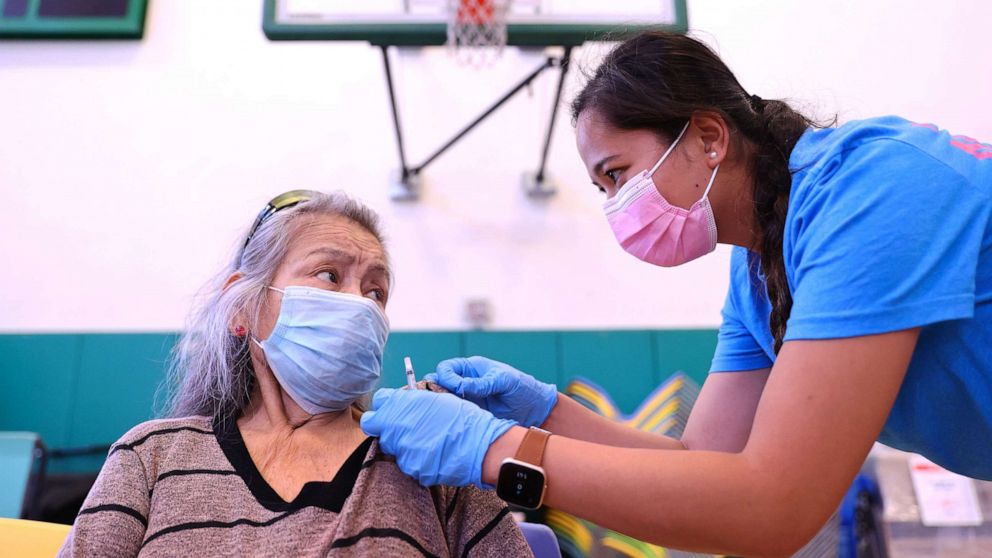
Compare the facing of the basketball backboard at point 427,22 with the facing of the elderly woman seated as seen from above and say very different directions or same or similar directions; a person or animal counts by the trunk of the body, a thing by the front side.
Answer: same or similar directions

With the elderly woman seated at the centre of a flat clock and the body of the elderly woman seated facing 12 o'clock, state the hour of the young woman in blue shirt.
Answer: The young woman in blue shirt is roughly at 10 o'clock from the elderly woman seated.

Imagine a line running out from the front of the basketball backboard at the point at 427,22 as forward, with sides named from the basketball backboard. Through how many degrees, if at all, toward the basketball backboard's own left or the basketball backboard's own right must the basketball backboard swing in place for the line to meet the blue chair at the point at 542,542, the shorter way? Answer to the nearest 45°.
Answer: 0° — it already faces it

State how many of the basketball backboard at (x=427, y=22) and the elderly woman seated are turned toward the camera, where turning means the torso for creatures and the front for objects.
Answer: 2

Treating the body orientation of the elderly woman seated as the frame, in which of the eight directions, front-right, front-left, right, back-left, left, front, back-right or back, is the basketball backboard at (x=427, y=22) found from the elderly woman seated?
back

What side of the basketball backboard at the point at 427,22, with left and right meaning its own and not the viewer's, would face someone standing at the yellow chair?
front

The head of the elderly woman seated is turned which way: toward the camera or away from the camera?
toward the camera

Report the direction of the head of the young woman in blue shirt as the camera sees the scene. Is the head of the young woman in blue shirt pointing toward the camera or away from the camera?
toward the camera

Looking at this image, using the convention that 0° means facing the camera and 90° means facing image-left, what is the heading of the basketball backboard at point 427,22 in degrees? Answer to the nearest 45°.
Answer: approximately 0°

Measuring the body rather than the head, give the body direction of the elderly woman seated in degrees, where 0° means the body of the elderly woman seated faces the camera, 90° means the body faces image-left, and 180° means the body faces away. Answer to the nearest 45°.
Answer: approximately 0°
